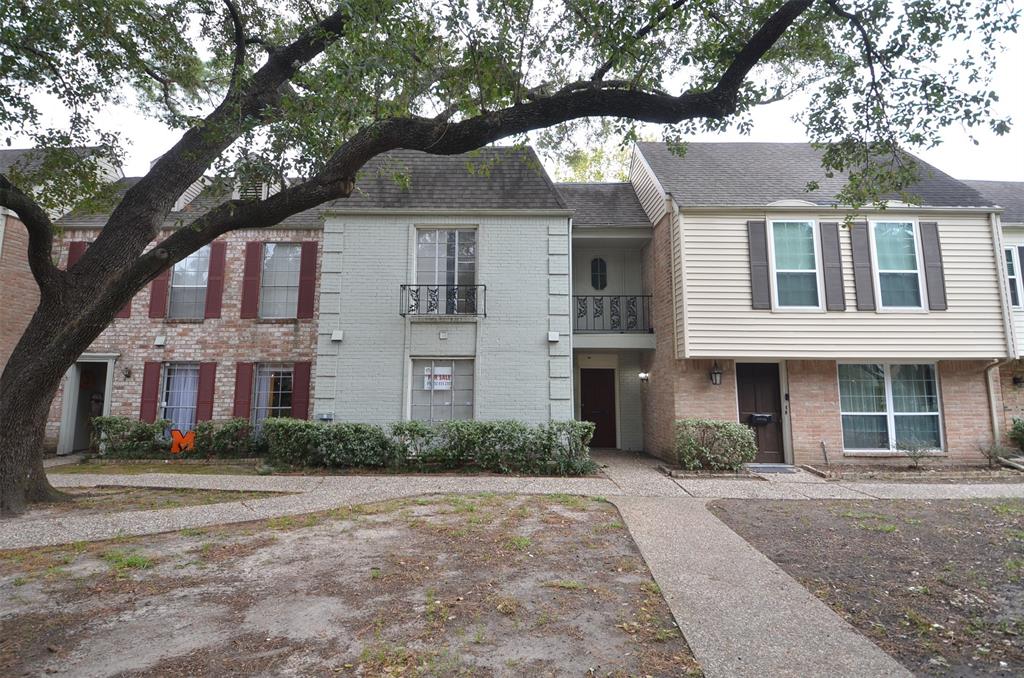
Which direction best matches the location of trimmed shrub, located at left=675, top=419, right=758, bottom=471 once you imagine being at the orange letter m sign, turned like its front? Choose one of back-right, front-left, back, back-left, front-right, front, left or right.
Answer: front-left

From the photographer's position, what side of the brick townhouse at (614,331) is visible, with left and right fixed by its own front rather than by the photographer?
front

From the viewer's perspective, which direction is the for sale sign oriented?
toward the camera

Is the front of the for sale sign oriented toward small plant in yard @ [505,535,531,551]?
yes

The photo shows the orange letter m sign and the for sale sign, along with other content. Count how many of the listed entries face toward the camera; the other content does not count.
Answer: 2

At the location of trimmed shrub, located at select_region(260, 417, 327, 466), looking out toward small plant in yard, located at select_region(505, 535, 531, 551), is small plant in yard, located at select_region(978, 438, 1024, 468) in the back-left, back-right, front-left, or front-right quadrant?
front-left

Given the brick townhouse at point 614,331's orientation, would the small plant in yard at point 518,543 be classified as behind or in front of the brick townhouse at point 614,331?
in front

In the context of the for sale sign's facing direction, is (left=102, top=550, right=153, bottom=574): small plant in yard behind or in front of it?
in front

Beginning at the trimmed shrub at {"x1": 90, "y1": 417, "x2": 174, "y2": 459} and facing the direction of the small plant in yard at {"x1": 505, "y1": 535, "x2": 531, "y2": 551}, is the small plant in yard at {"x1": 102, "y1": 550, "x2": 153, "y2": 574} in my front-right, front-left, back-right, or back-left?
front-right

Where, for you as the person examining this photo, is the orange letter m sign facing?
facing the viewer

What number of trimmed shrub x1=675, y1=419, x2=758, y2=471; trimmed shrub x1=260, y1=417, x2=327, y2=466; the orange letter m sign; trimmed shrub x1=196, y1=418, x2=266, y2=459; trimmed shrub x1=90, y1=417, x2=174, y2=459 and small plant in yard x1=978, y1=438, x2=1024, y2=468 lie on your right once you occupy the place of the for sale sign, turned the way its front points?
4

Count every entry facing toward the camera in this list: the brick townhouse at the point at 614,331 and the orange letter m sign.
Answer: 2
